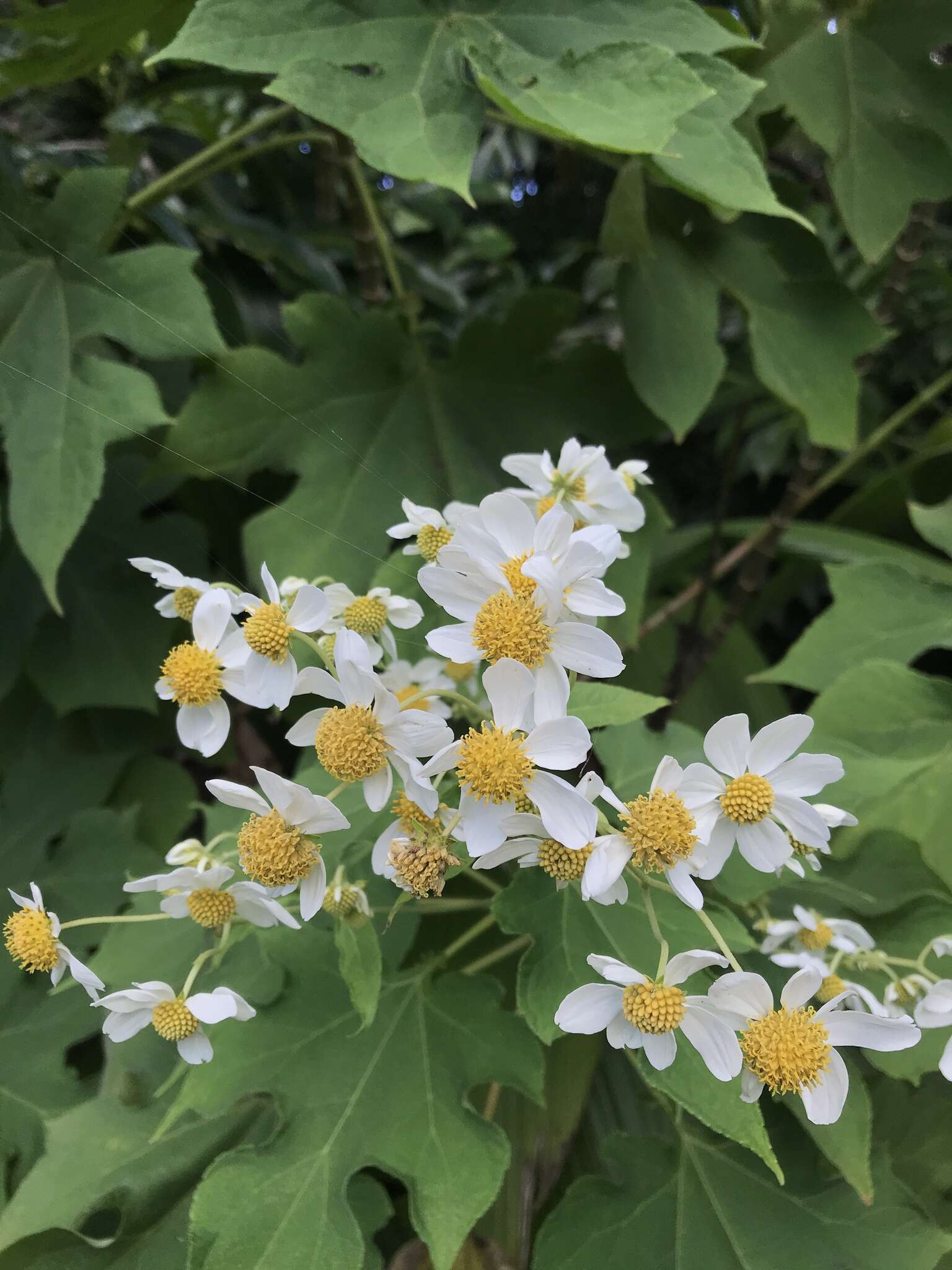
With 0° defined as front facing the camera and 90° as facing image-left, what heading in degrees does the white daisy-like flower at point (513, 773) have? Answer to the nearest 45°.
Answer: approximately 0°
